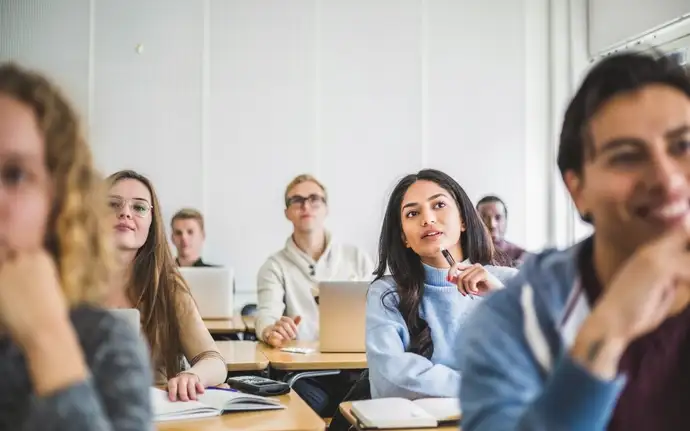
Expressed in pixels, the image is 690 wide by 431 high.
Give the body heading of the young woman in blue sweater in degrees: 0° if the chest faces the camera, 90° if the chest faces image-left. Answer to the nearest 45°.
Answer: approximately 0°

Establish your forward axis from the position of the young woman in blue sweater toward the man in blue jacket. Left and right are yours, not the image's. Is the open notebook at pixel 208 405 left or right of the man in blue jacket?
right

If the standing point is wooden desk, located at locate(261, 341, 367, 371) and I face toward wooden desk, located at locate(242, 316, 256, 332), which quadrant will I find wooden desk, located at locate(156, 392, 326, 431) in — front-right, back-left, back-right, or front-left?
back-left

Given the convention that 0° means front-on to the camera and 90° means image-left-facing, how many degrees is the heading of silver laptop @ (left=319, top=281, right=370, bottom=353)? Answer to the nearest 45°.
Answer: approximately 180°

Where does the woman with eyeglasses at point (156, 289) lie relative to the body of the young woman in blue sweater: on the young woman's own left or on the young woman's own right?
on the young woman's own right

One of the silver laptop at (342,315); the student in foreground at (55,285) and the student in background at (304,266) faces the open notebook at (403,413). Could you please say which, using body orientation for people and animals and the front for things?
the student in background at (304,266)

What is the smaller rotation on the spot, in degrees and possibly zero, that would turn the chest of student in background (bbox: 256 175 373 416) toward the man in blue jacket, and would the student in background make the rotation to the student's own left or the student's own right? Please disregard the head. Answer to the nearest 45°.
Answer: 0° — they already face them

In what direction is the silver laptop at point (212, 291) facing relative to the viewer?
away from the camera

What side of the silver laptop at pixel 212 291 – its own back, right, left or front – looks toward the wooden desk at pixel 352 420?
back
